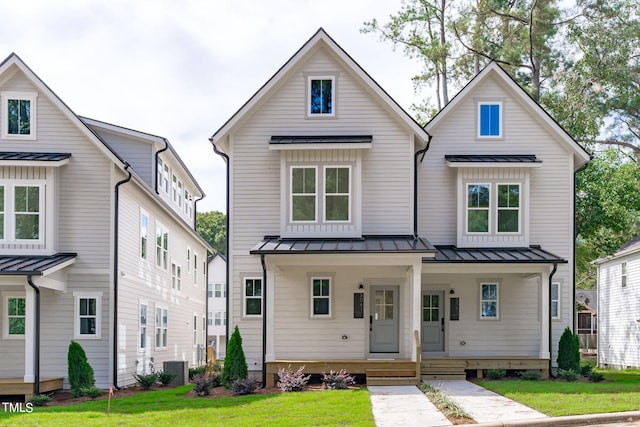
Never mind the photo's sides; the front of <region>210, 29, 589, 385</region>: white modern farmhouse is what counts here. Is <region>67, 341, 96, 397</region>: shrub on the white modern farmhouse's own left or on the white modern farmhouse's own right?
on the white modern farmhouse's own right

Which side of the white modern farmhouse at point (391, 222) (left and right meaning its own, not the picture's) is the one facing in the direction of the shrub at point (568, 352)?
left

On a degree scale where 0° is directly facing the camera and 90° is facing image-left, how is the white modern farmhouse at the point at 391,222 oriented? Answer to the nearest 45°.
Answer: approximately 0°

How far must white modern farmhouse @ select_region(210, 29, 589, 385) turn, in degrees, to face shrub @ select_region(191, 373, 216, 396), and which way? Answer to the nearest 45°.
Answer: approximately 45° to its right

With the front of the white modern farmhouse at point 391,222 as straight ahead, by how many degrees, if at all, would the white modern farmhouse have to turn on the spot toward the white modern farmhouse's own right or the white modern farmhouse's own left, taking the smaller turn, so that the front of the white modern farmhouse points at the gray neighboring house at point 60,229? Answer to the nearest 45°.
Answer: approximately 90° to the white modern farmhouse's own right

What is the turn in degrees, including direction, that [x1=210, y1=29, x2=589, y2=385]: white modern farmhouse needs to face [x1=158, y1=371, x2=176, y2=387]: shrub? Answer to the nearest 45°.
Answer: approximately 90° to its right

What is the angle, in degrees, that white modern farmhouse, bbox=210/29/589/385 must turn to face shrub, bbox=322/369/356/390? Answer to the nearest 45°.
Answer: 0° — it already faces it
